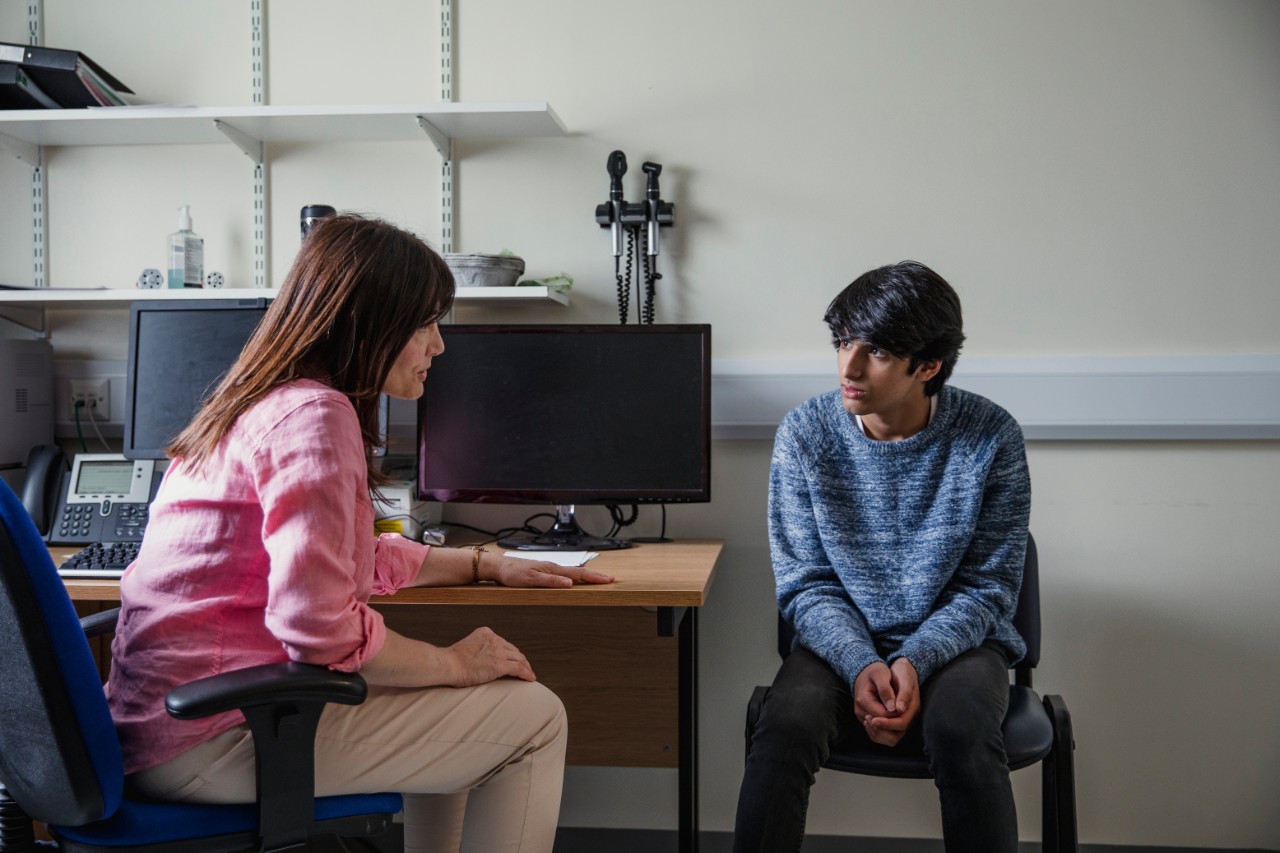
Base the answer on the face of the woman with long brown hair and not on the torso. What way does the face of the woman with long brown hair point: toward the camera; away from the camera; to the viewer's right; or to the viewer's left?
to the viewer's right

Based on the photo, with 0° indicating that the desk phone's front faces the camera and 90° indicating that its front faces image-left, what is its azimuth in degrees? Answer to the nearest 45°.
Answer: approximately 0°

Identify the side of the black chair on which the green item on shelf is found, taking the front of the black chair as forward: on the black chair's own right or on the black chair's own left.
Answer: on the black chair's own right

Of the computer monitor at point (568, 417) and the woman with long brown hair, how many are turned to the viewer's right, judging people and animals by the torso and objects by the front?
1

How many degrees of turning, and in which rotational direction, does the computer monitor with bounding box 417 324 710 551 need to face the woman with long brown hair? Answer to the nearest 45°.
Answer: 0° — it already faces them

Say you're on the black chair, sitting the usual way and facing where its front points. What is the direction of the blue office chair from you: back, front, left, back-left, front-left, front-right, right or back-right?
front-right

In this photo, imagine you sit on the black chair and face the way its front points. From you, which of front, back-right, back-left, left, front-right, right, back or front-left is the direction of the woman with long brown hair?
front-right

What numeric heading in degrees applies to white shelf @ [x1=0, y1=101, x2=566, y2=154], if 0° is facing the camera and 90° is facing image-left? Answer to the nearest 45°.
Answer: approximately 0°

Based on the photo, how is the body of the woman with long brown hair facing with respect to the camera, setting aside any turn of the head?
to the viewer's right
